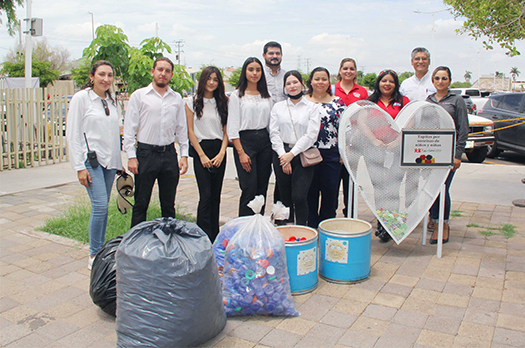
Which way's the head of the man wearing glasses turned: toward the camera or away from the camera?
toward the camera

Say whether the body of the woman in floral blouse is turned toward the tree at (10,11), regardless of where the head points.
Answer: no

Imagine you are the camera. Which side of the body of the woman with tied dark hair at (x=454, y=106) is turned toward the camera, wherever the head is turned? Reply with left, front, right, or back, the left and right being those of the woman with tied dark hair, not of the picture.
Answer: front

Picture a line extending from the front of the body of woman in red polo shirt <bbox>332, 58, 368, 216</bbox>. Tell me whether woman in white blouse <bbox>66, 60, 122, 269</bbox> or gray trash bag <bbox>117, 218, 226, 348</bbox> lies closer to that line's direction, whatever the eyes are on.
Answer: the gray trash bag

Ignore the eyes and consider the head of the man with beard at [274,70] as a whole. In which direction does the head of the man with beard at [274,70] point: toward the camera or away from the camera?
toward the camera

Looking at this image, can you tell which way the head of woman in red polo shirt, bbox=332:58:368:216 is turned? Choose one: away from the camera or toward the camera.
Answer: toward the camera

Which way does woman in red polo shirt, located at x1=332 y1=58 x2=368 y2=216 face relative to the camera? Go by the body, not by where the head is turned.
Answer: toward the camera

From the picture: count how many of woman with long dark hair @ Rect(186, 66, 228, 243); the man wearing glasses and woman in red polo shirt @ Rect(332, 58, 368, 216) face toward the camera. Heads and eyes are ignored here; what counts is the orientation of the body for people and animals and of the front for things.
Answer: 3

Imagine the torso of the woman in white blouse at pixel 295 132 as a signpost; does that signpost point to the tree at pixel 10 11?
no

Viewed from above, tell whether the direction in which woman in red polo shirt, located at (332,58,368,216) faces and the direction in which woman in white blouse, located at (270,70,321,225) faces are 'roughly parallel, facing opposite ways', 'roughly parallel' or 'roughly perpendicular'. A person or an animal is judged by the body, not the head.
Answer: roughly parallel

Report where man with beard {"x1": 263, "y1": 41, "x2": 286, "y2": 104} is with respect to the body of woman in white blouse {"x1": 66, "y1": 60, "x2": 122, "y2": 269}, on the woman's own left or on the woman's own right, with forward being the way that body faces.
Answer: on the woman's own left

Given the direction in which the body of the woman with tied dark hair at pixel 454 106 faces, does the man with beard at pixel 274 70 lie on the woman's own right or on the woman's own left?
on the woman's own right

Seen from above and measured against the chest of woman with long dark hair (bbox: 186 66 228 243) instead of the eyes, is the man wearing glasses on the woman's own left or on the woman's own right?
on the woman's own left

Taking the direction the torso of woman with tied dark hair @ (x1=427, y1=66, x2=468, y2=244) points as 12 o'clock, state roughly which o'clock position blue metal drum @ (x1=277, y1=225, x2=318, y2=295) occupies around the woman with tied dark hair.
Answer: The blue metal drum is roughly at 1 o'clock from the woman with tied dark hair.
